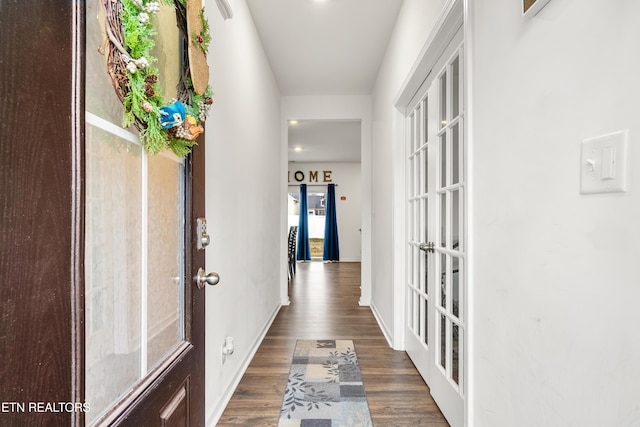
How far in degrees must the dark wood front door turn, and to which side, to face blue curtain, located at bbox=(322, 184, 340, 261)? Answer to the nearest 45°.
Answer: approximately 90° to its left

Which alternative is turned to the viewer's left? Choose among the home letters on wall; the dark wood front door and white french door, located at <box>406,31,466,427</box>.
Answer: the white french door

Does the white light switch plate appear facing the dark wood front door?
yes

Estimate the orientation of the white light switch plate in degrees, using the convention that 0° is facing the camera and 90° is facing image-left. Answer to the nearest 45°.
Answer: approximately 45°

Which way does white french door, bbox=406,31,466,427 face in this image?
to the viewer's left

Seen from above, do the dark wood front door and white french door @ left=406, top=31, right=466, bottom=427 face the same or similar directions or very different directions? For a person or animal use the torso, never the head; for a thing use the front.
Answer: very different directions

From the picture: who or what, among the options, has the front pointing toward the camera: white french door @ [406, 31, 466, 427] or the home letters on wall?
the home letters on wall

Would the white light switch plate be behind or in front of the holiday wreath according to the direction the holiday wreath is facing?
in front

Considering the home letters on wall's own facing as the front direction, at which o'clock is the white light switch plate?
The white light switch plate is roughly at 12 o'clock from the home letters on wall.

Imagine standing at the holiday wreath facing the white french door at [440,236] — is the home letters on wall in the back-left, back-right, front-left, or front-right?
front-left

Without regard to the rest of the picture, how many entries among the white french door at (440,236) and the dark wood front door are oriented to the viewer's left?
1

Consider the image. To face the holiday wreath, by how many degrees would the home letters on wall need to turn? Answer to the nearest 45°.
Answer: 0° — it already faces it

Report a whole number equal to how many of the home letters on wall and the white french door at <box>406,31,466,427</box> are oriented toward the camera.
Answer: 1

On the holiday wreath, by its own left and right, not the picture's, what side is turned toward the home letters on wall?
left

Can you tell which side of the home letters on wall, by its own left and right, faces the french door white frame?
front

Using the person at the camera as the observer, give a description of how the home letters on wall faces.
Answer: facing the viewer
